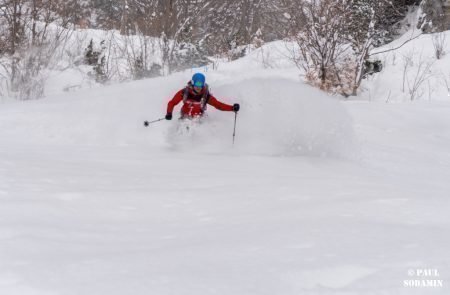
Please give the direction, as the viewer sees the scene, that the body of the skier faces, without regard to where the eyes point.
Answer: toward the camera
